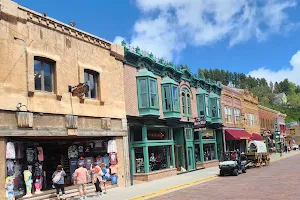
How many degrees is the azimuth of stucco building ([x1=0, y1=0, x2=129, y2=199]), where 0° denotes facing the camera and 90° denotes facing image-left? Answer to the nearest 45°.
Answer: approximately 315°
